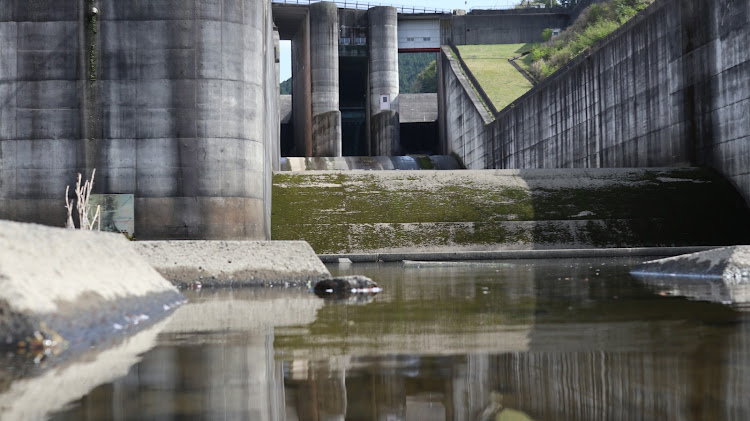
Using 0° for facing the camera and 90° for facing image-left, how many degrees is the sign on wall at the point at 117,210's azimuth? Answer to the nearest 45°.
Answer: approximately 0°

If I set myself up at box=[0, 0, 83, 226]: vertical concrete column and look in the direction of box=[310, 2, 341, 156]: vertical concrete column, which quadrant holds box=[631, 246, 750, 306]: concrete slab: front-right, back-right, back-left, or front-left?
back-right

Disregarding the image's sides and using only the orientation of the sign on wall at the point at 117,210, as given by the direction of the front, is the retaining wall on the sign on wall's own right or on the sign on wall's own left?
on the sign on wall's own left

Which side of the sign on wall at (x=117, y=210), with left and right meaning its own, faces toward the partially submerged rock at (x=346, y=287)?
front

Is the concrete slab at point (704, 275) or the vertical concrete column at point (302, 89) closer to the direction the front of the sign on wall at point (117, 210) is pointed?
the concrete slab

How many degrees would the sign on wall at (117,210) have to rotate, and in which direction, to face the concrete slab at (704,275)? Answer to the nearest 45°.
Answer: approximately 45° to its left

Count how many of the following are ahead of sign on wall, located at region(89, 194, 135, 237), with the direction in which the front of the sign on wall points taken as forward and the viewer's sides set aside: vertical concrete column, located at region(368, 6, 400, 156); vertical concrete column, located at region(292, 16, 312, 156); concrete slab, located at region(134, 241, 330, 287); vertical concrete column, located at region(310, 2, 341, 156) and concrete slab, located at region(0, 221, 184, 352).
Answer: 2

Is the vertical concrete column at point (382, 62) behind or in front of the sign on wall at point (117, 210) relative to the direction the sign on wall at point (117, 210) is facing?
behind
